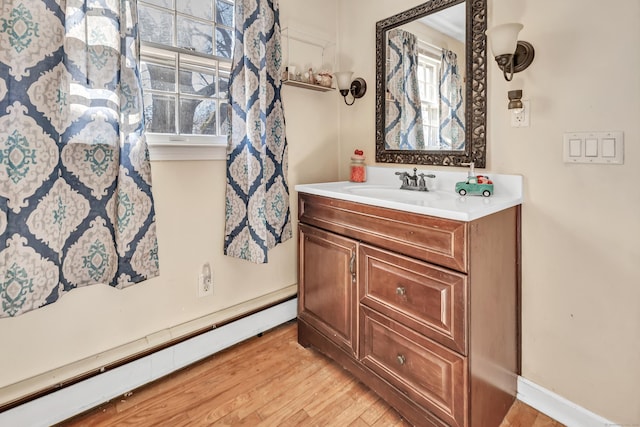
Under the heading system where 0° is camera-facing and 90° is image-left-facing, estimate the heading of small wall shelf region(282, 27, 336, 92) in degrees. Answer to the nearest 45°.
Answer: approximately 315°

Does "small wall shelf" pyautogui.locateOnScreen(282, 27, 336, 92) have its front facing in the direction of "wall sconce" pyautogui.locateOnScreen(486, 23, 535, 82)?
yes

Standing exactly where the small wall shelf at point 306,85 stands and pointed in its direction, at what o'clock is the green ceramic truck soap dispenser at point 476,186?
The green ceramic truck soap dispenser is roughly at 12 o'clock from the small wall shelf.
